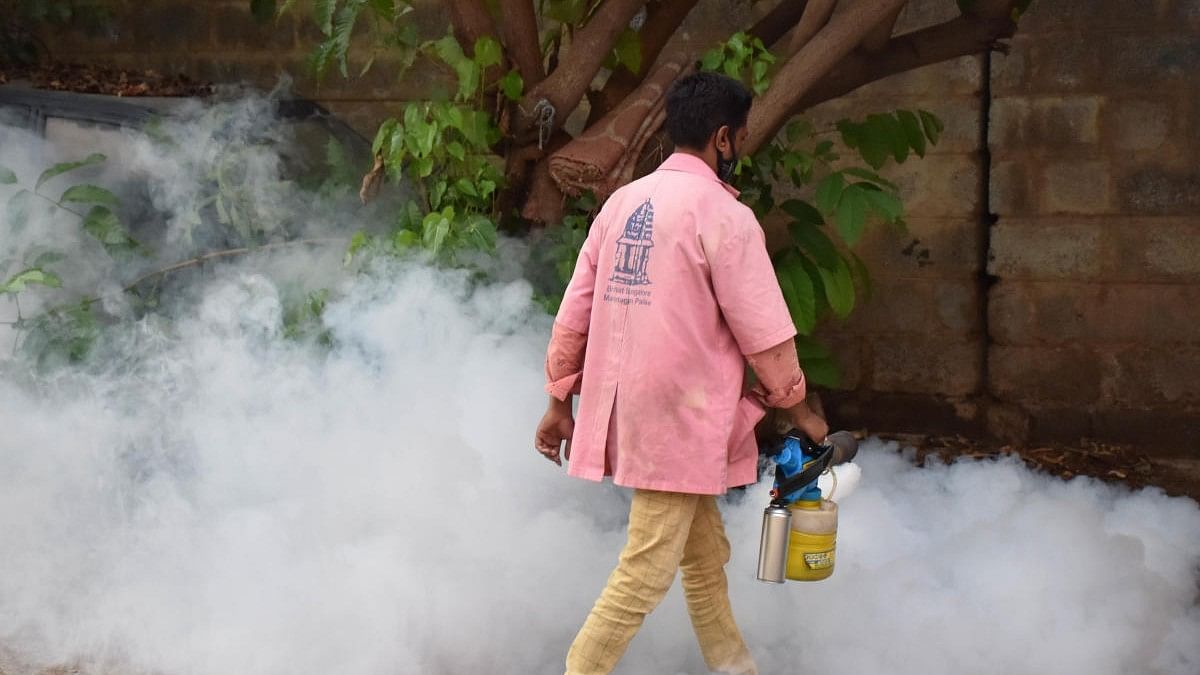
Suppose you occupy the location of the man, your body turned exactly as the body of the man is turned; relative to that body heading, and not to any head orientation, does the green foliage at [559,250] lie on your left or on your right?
on your left

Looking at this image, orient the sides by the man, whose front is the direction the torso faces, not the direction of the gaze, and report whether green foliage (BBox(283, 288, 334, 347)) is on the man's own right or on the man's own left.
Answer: on the man's own left

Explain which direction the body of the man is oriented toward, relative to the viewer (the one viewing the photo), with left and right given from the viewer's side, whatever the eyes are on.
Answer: facing away from the viewer and to the right of the viewer

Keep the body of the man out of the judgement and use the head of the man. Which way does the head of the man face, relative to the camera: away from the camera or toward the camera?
away from the camera
